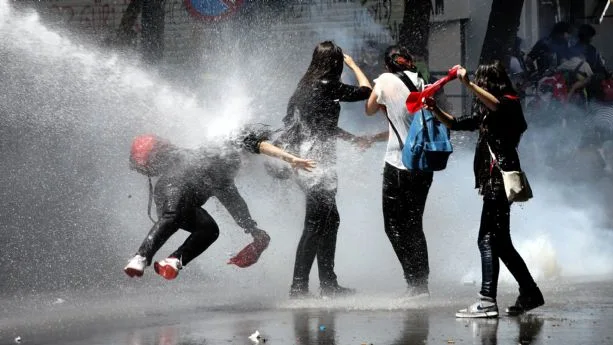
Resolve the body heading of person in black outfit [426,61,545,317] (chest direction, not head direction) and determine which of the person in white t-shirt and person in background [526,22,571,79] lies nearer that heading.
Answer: the person in white t-shirt

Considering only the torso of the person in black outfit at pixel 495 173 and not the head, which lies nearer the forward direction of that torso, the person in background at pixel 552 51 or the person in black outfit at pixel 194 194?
the person in black outfit

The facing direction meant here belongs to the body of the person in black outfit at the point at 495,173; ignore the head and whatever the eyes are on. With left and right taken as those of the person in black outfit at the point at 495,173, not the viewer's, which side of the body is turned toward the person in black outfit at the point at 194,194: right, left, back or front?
front

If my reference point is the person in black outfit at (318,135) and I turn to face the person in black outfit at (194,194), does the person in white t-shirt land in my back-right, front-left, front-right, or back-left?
back-left

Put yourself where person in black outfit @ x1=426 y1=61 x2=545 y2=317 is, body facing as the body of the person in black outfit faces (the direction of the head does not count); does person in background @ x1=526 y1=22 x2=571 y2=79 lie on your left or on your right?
on your right

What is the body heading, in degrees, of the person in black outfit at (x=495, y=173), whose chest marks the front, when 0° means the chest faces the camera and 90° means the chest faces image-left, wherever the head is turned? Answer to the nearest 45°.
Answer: approximately 90°

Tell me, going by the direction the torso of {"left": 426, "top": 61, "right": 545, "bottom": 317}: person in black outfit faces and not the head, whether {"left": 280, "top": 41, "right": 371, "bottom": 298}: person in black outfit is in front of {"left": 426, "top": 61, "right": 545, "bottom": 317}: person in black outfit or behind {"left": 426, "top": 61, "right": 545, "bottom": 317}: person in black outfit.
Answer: in front

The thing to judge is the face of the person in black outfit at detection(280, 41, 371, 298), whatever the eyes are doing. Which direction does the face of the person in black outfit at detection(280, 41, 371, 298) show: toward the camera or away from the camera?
away from the camera
